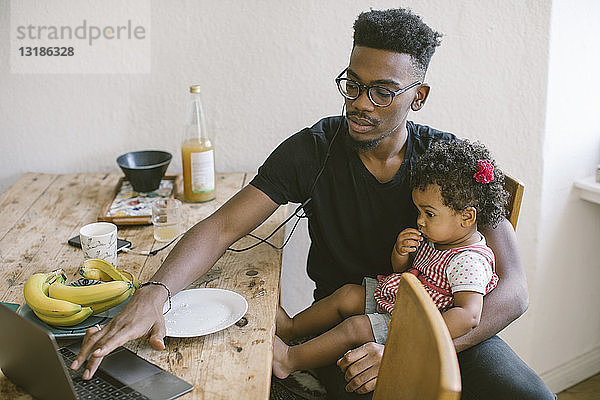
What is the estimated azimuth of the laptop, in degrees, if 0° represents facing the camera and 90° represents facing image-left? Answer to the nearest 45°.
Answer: approximately 225°

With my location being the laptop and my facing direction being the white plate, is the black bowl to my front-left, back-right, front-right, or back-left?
front-left

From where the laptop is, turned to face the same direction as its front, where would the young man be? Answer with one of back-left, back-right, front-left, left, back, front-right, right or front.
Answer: front

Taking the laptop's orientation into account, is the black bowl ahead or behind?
ahead

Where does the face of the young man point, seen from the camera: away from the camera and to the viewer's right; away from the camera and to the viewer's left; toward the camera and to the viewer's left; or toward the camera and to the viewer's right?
toward the camera and to the viewer's left
